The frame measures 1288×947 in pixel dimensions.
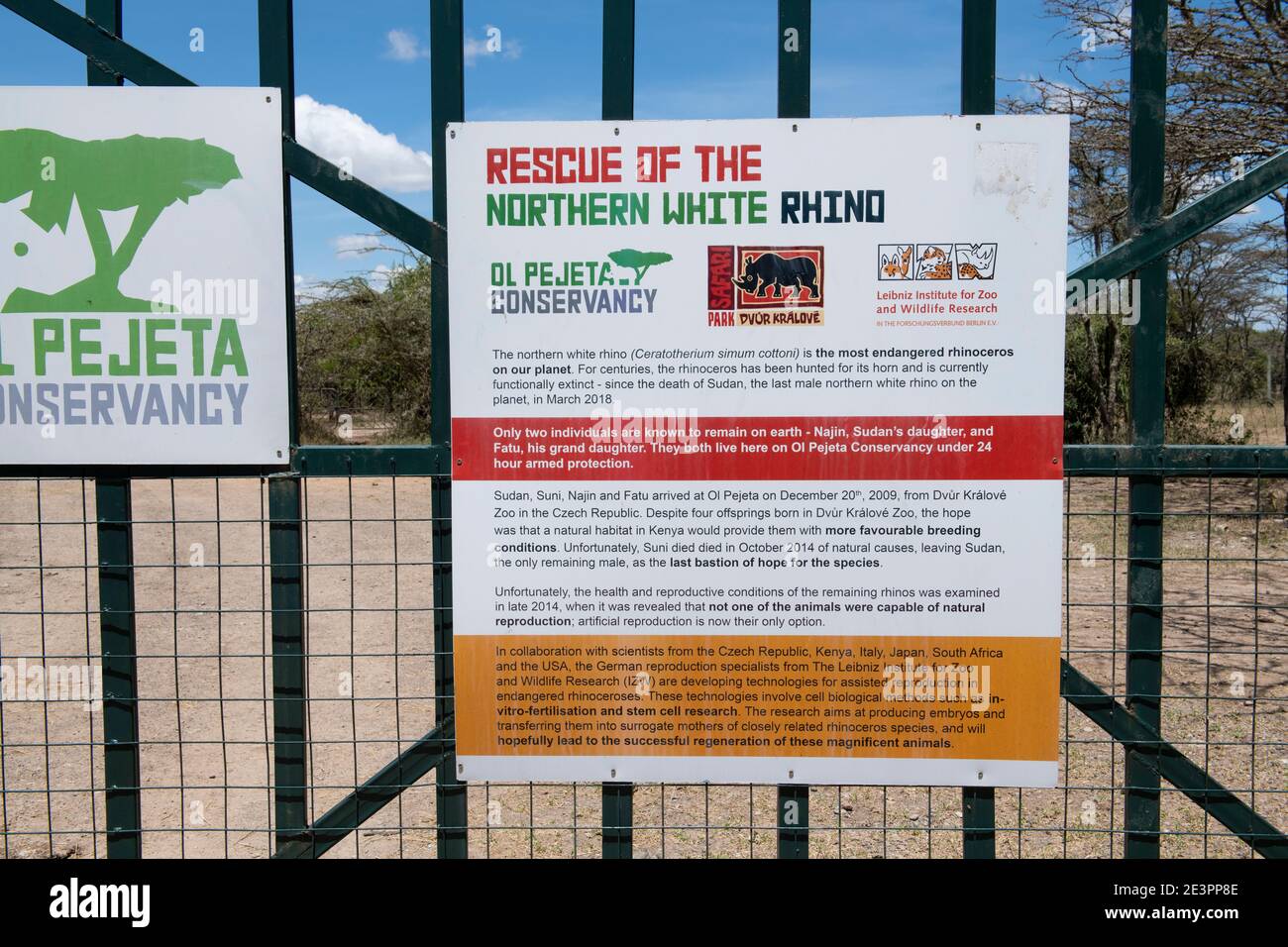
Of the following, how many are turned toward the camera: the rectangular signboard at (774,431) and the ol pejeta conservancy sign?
2

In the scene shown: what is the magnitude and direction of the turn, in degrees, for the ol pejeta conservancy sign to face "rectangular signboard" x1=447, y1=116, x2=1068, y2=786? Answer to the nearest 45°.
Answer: approximately 45° to its left

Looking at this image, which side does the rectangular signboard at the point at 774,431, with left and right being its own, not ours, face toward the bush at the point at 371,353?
back

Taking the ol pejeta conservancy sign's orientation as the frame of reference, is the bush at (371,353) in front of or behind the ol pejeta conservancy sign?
behind

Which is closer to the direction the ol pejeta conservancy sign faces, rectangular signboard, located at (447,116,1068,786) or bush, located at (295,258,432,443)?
the rectangular signboard

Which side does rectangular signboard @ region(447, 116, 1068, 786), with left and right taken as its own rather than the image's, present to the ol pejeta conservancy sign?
right

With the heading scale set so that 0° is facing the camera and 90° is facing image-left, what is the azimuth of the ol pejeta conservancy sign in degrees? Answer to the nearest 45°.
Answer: approximately 0°

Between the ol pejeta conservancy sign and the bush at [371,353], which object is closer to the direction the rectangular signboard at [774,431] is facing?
the ol pejeta conservancy sign
